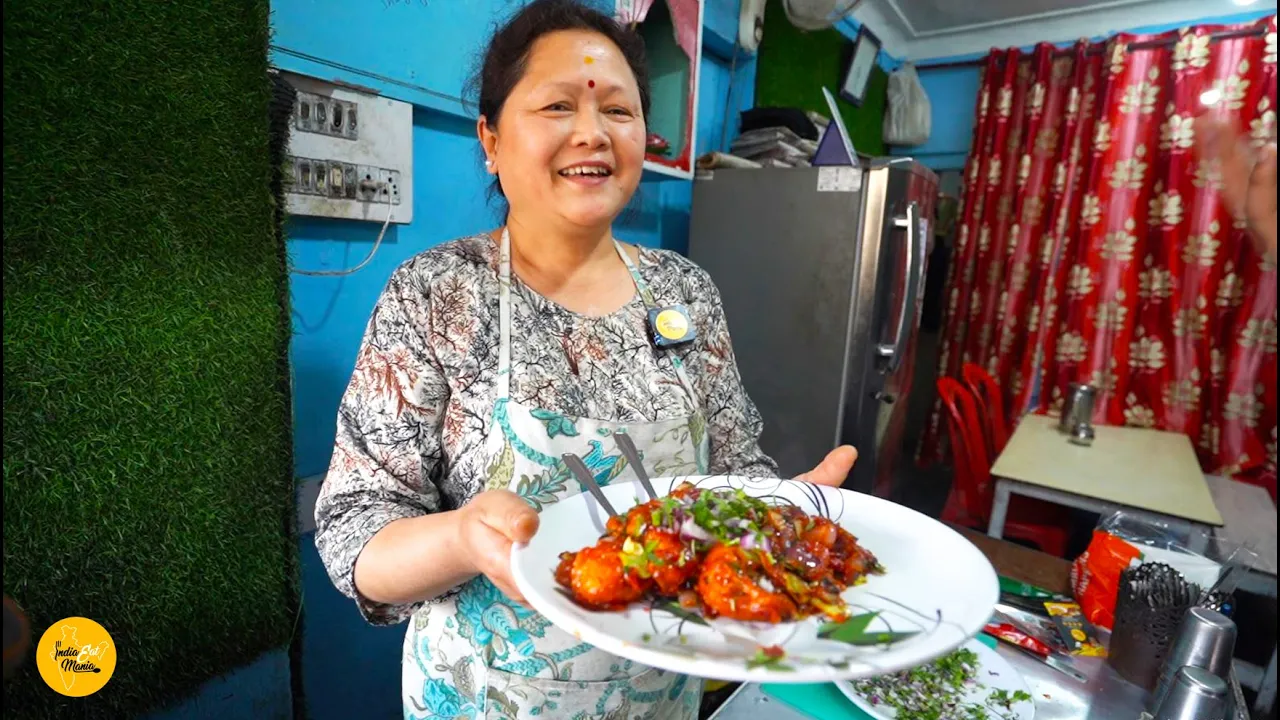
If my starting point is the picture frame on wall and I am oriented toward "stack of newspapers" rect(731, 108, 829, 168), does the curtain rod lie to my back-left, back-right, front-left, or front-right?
back-left

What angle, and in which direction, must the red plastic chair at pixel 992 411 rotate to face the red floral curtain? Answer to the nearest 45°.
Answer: approximately 45° to its left

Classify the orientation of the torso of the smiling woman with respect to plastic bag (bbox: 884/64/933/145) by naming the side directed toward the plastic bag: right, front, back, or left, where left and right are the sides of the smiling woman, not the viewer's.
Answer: left

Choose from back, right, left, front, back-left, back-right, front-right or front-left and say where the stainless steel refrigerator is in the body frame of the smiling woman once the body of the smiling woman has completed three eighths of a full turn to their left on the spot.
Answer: front-right

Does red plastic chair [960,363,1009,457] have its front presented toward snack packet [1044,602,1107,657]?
no

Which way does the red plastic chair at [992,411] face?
to the viewer's right

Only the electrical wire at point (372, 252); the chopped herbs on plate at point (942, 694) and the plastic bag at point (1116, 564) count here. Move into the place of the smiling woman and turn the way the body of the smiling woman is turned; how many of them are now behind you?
1

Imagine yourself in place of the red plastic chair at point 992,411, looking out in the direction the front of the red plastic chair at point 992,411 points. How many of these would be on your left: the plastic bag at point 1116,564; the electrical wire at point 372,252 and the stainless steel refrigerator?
0

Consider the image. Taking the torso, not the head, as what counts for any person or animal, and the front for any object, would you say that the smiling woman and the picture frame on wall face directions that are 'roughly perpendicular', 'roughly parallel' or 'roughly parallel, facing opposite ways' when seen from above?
roughly parallel

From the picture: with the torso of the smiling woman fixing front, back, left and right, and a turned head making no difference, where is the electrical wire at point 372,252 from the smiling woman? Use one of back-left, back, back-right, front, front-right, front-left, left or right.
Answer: back

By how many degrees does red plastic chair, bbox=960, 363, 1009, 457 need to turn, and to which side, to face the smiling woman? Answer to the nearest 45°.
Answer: approximately 90° to its right

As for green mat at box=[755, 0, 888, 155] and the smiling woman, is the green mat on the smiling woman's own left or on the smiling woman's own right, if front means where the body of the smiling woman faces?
on the smiling woman's own left

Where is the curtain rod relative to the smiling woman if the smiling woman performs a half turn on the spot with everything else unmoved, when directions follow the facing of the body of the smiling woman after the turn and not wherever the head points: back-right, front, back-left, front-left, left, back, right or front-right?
right

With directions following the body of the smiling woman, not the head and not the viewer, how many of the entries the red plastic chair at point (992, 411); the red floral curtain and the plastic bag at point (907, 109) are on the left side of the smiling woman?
3
